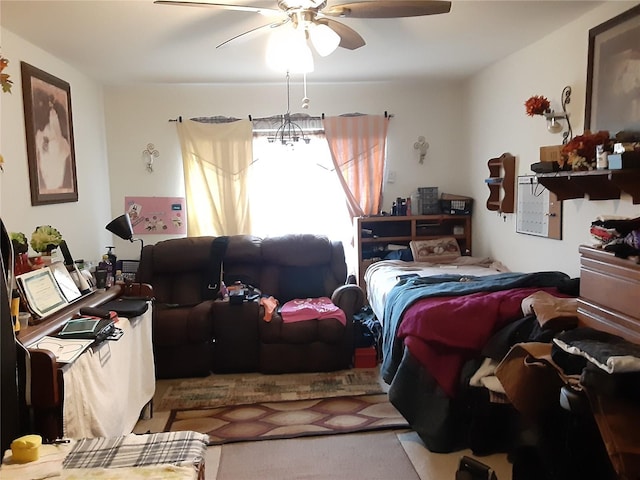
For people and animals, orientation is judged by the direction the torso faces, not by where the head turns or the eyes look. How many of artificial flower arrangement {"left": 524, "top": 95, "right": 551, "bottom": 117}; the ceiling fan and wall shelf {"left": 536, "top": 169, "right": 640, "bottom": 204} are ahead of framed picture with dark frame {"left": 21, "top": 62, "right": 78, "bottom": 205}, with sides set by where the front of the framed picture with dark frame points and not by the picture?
3

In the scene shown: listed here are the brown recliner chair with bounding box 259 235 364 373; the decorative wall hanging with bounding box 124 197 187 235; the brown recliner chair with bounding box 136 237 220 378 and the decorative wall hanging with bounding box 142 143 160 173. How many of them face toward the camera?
4

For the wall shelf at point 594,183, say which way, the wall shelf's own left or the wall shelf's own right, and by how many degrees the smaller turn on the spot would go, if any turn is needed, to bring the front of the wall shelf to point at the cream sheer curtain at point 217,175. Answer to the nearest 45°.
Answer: approximately 45° to the wall shelf's own right

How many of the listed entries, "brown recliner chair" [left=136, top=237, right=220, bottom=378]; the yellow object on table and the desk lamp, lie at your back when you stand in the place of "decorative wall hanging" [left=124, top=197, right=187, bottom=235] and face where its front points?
0

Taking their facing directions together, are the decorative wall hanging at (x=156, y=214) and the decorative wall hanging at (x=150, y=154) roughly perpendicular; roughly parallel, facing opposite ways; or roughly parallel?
roughly parallel

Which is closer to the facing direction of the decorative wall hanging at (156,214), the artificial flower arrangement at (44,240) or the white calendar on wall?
the artificial flower arrangement

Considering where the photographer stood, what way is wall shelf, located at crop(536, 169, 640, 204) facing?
facing the viewer and to the left of the viewer

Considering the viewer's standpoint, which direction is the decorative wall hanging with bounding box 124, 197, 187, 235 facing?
facing the viewer

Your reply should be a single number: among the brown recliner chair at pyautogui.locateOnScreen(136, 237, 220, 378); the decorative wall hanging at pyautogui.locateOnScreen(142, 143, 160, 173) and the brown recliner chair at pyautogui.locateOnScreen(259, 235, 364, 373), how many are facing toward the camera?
3

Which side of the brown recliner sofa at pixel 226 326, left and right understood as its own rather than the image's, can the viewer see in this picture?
front

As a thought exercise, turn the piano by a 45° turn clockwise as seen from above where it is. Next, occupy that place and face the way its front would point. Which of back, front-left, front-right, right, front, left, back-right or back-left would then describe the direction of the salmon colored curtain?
back-left

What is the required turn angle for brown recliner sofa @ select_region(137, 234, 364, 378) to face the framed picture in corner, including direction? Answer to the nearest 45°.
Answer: approximately 45° to its left

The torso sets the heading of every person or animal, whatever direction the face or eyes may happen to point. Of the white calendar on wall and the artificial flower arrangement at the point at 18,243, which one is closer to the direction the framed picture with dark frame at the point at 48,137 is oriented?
the white calendar on wall

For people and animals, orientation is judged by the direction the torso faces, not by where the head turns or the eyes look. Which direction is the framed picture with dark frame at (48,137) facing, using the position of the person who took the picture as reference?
facing the viewer and to the right of the viewer

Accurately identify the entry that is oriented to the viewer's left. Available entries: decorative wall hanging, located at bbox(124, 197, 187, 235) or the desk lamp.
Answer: the desk lamp

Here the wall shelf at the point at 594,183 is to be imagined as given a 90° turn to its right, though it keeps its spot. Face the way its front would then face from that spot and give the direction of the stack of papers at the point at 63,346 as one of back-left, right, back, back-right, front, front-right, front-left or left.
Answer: left

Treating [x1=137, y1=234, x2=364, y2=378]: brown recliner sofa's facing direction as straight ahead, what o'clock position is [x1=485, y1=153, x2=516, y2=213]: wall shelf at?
The wall shelf is roughly at 9 o'clock from the brown recliner sofa.

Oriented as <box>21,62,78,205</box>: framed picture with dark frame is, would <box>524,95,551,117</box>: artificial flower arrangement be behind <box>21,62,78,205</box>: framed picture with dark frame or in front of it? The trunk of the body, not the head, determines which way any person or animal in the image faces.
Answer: in front
